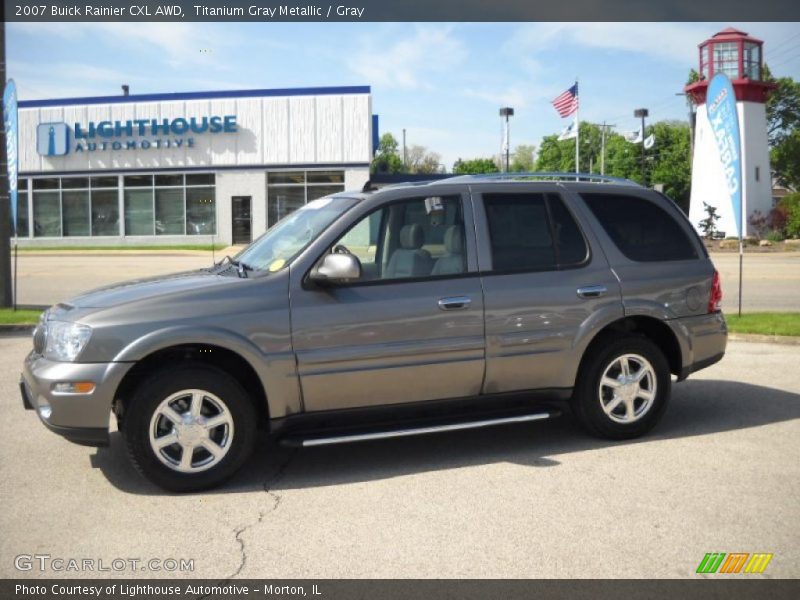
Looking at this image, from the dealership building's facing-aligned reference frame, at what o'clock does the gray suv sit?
The gray suv is roughly at 12 o'clock from the dealership building.

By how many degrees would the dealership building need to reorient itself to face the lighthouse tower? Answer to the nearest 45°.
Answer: approximately 90° to its left

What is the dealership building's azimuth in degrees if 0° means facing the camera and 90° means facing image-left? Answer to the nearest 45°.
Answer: approximately 0°

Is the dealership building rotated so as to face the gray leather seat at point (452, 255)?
yes

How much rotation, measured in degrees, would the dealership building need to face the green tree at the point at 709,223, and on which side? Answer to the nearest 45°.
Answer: approximately 90° to its left

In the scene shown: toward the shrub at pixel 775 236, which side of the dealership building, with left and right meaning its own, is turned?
left

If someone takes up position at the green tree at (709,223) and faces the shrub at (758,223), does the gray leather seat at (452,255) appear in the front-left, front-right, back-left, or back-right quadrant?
back-right

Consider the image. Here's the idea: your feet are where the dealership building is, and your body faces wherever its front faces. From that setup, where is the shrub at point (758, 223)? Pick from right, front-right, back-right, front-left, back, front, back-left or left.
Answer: left

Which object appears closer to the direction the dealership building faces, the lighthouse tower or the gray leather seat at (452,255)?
the gray leather seat

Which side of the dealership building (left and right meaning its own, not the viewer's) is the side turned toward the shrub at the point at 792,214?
left
